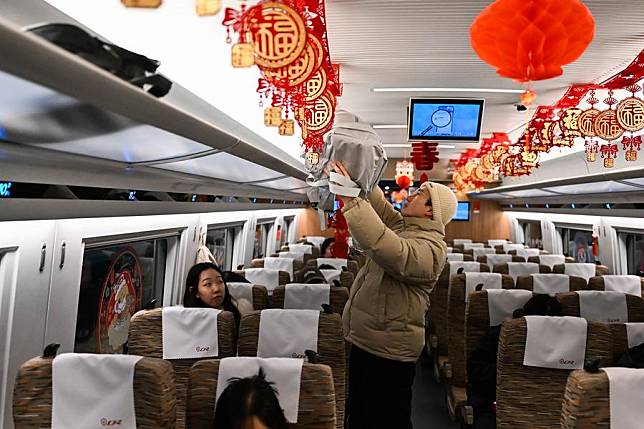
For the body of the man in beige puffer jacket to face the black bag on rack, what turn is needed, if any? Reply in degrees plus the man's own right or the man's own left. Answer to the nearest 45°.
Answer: approximately 45° to the man's own left

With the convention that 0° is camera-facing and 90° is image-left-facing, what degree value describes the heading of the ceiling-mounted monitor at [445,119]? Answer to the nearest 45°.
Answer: approximately 0°

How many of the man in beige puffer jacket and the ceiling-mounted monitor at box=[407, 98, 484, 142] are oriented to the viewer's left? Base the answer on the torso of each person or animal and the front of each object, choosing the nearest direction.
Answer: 1

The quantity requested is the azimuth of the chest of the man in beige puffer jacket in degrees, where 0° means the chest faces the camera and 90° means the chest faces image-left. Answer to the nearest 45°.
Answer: approximately 90°

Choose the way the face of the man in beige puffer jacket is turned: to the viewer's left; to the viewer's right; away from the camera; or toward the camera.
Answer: to the viewer's left

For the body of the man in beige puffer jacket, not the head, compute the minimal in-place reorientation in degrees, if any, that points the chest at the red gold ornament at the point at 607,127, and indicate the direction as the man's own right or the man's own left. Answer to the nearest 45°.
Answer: approximately 135° to the man's own right

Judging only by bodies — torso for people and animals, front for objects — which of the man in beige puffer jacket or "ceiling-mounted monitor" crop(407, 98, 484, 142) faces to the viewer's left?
the man in beige puffer jacket

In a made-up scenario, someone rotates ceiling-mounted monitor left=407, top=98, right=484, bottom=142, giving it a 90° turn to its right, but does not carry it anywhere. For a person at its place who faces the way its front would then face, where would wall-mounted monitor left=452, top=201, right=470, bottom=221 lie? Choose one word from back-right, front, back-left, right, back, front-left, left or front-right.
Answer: right

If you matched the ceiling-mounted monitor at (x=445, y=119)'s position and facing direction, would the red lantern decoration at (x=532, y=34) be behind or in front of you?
in front

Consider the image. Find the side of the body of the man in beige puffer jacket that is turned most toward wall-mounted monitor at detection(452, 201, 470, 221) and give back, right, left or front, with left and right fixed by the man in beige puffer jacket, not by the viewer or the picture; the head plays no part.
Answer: right

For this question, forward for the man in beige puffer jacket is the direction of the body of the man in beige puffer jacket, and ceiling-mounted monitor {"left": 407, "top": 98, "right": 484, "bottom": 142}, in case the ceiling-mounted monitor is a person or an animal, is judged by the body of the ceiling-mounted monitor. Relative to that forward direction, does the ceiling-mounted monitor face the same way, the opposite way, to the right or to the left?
to the left

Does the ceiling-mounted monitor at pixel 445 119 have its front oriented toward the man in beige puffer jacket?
yes
